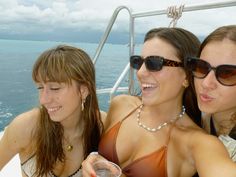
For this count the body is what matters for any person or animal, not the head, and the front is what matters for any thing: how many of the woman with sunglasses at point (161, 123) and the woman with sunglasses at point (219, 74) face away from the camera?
0

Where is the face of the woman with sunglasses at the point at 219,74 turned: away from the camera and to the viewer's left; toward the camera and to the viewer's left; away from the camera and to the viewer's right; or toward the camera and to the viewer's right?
toward the camera and to the viewer's left

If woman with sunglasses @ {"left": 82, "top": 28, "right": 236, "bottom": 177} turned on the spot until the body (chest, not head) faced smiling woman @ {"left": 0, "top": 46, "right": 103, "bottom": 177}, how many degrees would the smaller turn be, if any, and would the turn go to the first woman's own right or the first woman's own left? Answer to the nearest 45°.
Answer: approximately 45° to the first woman's own right

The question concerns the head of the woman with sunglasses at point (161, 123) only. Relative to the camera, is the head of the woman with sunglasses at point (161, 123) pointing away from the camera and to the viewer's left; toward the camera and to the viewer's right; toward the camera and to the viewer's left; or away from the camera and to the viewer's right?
toward the camera and to the viewer's left

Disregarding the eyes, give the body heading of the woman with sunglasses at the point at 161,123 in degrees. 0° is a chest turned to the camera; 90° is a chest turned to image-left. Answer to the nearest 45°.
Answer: approximately 45°

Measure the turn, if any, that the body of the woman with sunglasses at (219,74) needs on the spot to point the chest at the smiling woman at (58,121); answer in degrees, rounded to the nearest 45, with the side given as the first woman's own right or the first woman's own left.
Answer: approximately 45° to the first woman's own right
